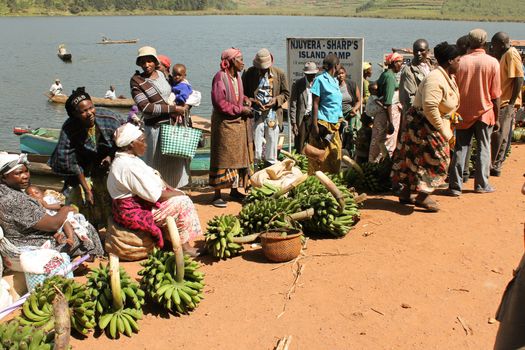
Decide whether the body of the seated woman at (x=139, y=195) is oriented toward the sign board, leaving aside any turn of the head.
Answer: no

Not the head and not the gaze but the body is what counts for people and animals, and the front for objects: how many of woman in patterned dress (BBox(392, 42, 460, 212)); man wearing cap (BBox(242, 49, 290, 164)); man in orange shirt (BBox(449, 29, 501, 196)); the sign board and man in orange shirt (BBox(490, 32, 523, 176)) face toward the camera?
2

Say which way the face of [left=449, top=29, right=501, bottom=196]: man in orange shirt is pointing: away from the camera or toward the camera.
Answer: away from the camera

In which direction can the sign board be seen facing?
toward the camera

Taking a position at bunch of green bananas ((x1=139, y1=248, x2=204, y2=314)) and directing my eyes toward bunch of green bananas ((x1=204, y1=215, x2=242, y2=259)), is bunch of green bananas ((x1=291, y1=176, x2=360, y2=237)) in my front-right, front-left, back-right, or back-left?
front-right

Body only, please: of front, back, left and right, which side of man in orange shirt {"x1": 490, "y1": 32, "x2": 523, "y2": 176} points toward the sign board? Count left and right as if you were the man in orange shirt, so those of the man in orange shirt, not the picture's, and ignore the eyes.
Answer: front

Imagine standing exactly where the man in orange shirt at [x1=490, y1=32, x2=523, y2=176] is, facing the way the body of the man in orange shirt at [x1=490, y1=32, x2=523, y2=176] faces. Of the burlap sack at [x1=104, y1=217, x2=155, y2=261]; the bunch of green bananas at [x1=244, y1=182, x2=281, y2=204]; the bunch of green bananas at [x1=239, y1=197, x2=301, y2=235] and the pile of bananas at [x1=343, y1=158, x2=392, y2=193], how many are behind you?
0

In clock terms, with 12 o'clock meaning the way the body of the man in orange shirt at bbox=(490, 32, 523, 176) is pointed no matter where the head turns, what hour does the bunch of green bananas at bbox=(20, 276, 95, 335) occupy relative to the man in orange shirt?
The bunch of green bananas is roughly at 10 o'clock from the man in orange shirt.

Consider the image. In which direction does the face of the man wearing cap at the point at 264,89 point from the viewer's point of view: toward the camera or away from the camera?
toward the camera

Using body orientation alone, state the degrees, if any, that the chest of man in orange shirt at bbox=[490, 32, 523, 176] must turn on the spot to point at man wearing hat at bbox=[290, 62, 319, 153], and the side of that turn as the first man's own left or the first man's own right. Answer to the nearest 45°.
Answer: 0° — they already face them

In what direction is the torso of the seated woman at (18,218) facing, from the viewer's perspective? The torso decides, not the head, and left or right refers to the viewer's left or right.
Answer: facing to the right of the viewer

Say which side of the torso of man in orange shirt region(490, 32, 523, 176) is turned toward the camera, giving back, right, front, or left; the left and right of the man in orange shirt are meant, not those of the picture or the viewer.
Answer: left

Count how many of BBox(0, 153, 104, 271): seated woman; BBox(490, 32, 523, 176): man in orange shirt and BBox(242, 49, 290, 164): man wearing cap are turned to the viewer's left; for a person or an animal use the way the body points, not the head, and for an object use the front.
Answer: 1

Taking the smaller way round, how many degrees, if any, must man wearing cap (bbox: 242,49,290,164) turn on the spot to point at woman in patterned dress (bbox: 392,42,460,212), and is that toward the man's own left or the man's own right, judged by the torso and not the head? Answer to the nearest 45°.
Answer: approximately 45° to the man's own left

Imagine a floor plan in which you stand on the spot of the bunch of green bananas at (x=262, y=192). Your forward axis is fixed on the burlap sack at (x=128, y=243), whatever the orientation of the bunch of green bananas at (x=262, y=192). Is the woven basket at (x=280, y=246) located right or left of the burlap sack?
left
